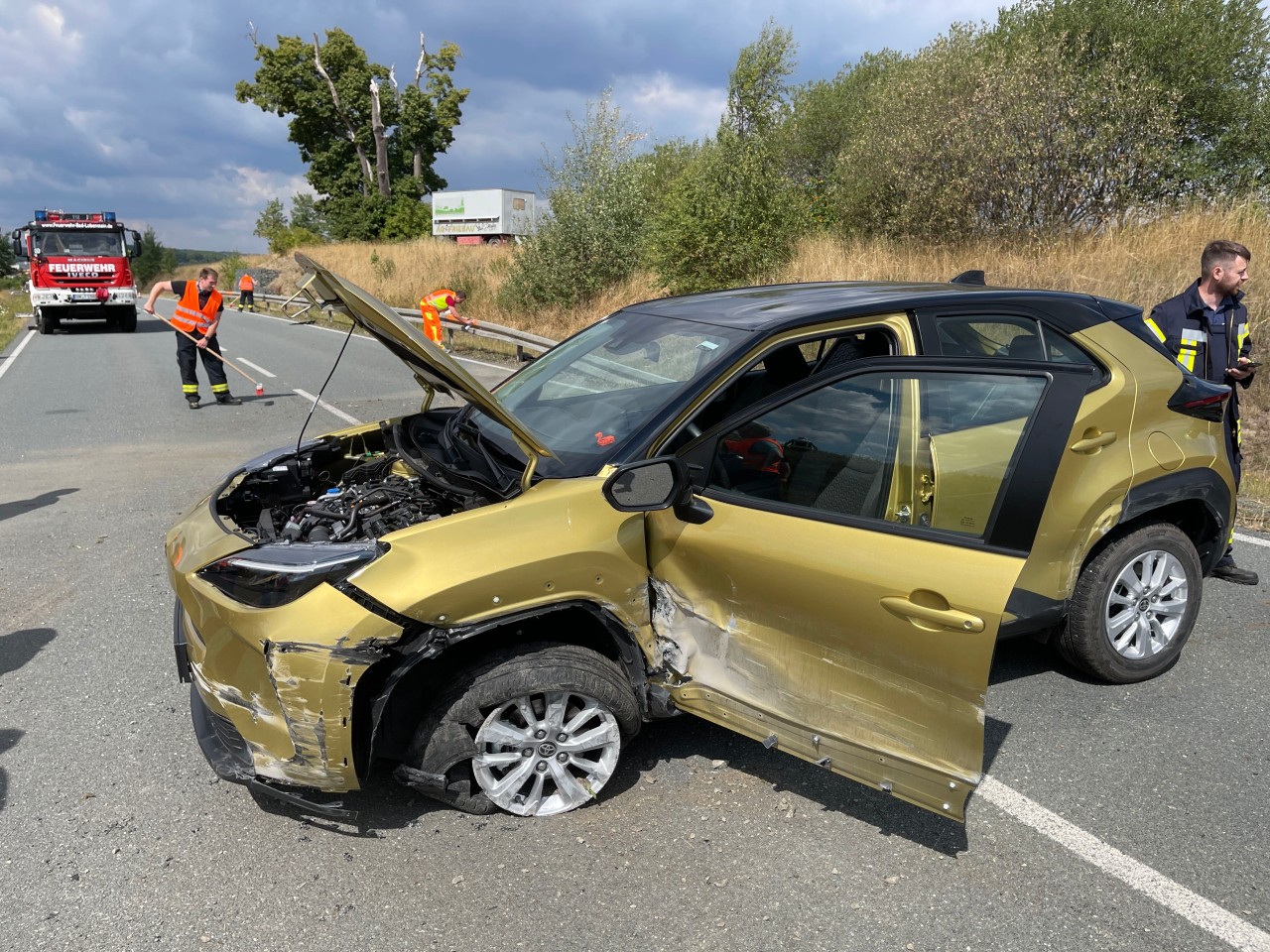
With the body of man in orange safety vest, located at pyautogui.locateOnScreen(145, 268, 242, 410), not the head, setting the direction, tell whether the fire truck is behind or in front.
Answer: behind

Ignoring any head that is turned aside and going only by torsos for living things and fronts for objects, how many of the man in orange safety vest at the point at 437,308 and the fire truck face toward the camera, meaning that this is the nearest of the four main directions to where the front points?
1

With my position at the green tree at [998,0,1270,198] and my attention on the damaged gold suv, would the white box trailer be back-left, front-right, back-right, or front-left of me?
back-right

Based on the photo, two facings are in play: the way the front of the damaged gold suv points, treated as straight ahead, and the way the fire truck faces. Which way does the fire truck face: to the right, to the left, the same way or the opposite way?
to the left

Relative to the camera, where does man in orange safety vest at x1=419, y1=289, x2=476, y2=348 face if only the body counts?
to the viewer's right

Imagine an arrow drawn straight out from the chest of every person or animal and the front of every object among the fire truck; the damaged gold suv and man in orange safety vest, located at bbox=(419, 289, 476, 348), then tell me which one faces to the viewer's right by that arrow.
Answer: the man in orange safety vest

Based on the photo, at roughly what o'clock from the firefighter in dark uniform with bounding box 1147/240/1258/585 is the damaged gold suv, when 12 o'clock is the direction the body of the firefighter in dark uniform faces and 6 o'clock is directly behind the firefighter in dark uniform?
The damaged gold suv is roughly at 2 o'clock from the firefighter in dark uniform.

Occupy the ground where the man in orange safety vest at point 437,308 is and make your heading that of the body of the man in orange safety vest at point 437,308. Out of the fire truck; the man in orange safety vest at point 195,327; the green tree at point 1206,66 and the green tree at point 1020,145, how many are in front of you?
2

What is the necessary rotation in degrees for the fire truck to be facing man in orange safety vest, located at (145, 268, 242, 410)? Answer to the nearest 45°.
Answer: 0° — it already faces them

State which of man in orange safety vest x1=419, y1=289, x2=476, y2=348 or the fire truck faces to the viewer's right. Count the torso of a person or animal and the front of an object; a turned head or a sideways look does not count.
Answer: the man in orange safety vest

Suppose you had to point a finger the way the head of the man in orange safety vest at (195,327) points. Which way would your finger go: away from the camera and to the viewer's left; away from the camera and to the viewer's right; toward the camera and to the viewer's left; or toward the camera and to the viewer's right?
toward the camera and to the viewer's right
